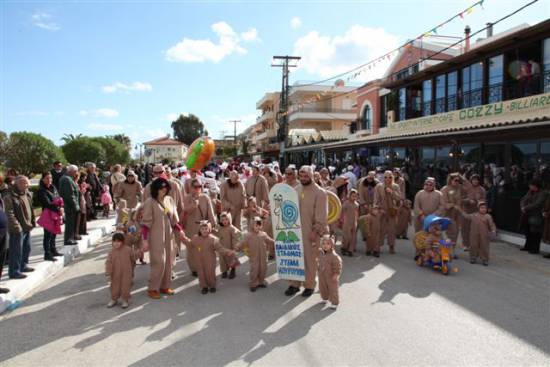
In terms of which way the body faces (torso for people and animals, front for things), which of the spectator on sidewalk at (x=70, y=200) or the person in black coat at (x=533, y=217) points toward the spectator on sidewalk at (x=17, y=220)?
the person in black coat

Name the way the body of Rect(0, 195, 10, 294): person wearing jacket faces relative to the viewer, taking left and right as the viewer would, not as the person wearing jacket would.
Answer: facing to the right of the viewer

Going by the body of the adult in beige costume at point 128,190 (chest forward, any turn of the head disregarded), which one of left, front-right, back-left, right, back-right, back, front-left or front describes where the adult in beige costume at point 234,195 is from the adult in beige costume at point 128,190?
front-left

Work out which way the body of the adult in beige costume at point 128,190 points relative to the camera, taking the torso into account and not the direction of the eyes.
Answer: toward the camera

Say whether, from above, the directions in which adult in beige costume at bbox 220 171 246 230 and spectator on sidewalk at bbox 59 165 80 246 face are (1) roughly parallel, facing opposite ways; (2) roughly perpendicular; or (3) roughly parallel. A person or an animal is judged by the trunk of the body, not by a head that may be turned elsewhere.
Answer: roughly perpendicular

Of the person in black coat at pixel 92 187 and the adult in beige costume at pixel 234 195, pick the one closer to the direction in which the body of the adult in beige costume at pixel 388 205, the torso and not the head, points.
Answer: the adult in beige costume

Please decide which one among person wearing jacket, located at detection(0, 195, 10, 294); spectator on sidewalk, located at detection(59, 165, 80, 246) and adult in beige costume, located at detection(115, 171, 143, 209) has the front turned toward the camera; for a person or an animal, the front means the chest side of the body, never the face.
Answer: the adult in beige costume

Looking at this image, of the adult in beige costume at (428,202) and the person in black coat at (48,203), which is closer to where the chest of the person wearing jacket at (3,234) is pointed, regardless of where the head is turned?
the adult in beige costume

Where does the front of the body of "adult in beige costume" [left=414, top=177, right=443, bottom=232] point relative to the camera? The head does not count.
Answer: toward the camera

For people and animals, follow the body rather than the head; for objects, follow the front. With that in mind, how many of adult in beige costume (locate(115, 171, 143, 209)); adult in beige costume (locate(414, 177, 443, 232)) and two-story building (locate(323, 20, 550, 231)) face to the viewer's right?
0

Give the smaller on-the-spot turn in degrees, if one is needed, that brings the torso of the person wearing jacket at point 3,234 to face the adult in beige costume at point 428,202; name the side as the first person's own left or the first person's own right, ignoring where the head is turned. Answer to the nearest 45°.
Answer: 0° — they already face them

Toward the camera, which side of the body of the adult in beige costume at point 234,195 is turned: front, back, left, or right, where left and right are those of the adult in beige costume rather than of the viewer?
front

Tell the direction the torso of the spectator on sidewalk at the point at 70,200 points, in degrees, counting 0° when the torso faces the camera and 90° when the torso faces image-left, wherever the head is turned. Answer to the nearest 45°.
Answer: approximately 270°

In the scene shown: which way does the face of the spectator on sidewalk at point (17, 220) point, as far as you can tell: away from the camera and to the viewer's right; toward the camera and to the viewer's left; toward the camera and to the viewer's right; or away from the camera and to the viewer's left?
toward the camera and to the viewer's right

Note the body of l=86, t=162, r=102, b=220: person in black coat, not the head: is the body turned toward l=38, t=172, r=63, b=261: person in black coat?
no
